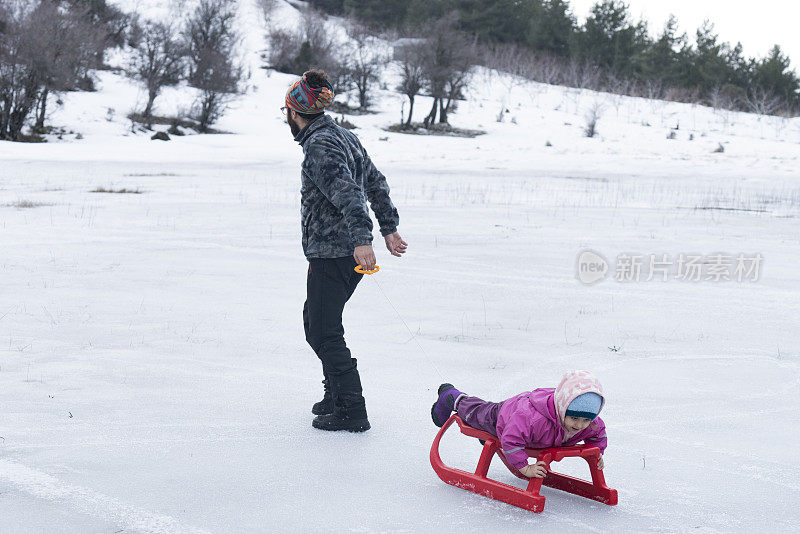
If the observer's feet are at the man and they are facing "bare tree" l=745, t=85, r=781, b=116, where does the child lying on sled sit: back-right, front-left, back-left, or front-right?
back-right

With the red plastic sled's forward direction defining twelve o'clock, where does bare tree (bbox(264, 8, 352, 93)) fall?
The bare tree is roughly at 1 o'clock from the red plastic sled.

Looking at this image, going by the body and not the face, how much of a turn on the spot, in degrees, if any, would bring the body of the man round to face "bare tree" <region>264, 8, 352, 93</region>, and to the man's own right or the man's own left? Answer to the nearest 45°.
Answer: approximately 90° to the man's own right

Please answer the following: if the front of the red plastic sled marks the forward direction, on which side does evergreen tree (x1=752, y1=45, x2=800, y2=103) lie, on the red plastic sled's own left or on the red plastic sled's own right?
on the red plastic sled's own right

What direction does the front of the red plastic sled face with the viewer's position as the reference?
facing away from the viewer and to the left of the viewer

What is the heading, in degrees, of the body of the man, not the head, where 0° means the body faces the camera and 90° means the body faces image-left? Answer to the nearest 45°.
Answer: approximately 90°

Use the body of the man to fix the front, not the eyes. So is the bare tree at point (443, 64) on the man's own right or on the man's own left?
on the man's own right

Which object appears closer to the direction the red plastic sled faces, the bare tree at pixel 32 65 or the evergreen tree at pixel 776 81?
the bare tree

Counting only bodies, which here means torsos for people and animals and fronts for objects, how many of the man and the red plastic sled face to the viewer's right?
0
